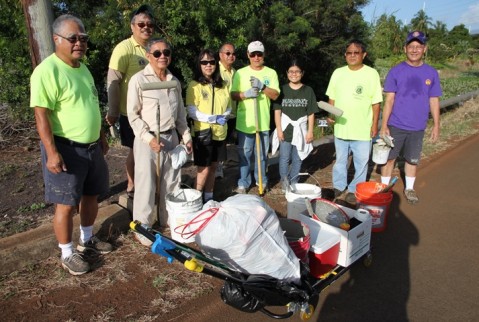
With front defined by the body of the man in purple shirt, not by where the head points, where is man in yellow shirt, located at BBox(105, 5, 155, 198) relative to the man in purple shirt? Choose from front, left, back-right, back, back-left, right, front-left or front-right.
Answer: front-right

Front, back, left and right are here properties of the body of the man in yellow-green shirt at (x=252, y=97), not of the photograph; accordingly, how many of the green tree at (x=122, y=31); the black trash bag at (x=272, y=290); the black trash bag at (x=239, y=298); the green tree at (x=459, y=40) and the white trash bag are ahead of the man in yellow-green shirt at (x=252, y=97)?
3

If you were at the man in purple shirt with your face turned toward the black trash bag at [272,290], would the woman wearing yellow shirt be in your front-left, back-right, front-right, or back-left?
front-right

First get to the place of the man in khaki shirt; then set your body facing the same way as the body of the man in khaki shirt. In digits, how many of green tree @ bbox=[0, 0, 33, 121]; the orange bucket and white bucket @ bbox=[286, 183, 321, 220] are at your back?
1

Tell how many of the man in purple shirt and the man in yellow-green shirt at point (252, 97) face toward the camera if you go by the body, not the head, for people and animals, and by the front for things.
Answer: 2

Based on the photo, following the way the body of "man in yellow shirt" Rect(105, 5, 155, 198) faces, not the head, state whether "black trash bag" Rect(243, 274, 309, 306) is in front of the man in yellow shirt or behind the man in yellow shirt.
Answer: in front

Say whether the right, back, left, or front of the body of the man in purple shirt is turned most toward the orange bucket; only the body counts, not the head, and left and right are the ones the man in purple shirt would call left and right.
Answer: front

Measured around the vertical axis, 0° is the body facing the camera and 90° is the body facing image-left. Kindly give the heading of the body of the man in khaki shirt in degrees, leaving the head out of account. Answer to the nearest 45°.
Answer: approximately 315°

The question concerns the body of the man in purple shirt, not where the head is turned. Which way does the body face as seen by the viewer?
toward the camera

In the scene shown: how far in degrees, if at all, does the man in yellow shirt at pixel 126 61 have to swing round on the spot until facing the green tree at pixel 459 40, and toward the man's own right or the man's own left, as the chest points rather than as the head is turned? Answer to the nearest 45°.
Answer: approximately 90° to the man's own left

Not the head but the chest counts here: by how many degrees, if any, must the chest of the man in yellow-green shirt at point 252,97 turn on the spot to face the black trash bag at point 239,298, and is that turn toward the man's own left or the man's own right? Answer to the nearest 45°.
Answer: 0° — they already face it

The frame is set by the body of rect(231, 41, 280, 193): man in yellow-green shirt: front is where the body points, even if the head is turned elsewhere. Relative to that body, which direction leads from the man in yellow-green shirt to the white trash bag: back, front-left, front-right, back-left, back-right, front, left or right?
front
